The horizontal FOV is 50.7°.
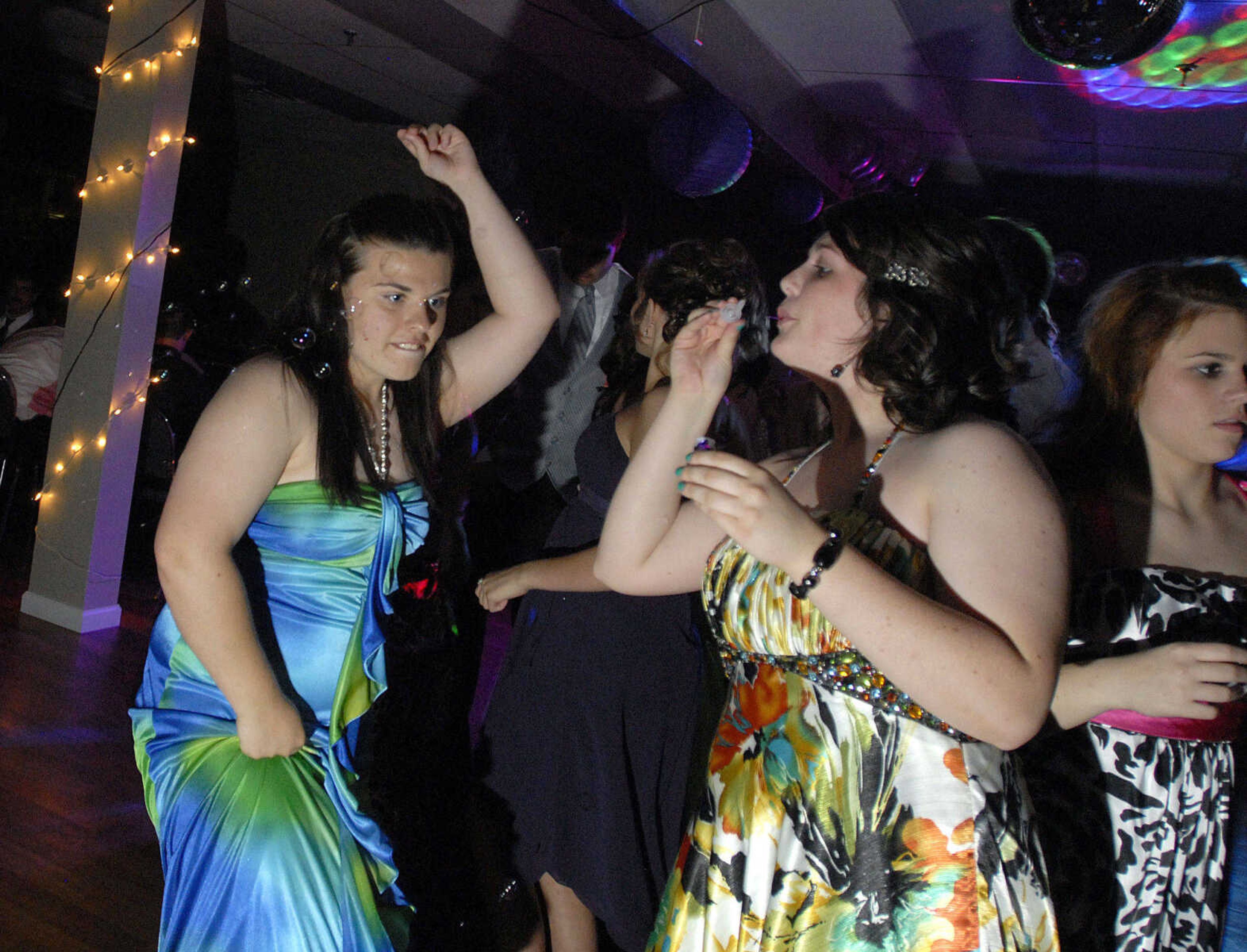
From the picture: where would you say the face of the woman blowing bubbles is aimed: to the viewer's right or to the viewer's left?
to the viewer's left

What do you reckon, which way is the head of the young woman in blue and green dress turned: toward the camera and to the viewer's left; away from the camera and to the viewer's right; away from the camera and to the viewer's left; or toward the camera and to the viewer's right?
toward the camera and to the viewer's right

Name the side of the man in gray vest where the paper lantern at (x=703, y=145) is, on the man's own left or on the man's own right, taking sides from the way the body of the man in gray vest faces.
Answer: on the man's own left

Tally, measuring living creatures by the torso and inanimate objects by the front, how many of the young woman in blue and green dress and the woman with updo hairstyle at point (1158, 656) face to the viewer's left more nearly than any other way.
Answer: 0

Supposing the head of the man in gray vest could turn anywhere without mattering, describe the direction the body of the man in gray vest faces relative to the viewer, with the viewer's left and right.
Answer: facing the viewer and to the right of the viewer

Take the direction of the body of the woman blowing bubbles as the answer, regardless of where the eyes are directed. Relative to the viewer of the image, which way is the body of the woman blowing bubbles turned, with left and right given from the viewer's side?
facing the viewer and to the left of the viewer

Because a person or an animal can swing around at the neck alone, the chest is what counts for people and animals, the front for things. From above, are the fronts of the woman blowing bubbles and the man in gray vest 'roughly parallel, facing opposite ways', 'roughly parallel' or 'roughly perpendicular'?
roughly perpendicular

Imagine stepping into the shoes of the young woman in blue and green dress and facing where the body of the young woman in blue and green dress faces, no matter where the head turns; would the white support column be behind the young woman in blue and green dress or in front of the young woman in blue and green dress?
behind

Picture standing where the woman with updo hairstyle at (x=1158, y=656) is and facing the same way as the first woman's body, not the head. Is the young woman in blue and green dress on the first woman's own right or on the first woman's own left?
on the first woman's own right

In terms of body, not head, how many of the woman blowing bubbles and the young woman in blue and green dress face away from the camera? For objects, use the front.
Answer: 0
